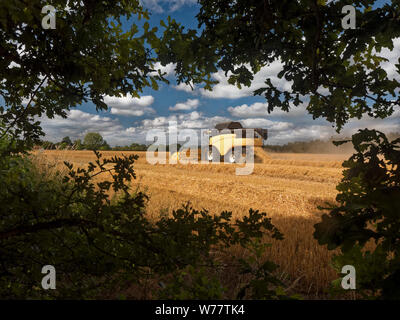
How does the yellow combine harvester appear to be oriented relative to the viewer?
to the viewer's left

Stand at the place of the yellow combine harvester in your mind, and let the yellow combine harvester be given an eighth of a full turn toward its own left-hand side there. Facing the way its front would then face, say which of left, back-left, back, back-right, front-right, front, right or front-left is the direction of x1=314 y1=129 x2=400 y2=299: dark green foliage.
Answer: front-left
